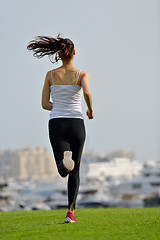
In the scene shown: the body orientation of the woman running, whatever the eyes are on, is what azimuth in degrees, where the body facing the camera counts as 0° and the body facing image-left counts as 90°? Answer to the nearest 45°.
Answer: approximately 180°
